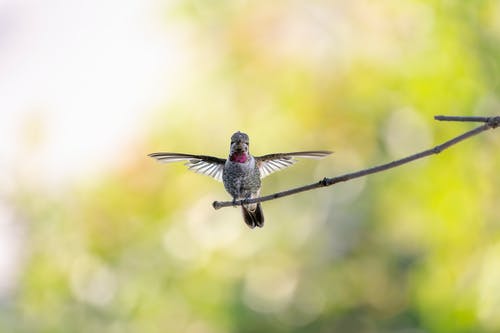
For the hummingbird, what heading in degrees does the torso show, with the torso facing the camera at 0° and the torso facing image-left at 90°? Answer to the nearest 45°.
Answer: approximately 0°
